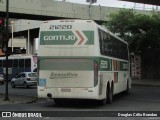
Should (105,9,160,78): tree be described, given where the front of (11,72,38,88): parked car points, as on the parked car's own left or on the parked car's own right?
on the parked car's own right

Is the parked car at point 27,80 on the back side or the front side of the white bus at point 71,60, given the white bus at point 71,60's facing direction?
on the front side

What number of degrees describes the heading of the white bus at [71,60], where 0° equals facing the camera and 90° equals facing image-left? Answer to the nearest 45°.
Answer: approximately 180°

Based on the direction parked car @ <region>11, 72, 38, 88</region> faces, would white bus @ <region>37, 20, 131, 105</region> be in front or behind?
behind

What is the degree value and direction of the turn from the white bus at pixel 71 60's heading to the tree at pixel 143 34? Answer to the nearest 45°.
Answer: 0° — it already faces it

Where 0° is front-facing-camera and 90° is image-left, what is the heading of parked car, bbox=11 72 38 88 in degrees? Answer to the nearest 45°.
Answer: approximately 135°
